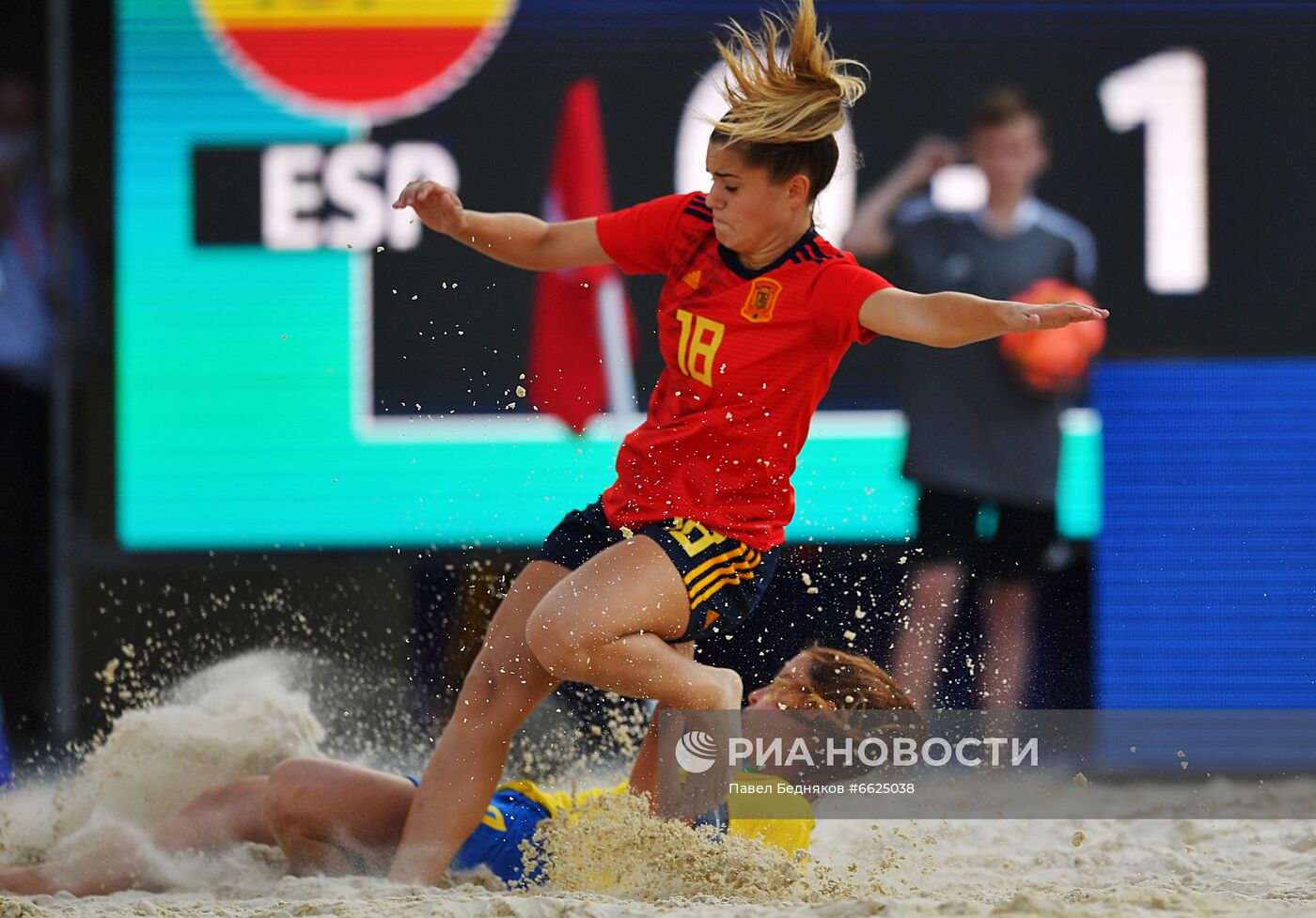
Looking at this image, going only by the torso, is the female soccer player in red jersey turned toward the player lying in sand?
no

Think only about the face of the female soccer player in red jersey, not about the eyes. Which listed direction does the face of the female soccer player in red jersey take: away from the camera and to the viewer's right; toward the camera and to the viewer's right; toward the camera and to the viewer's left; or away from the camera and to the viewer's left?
toward the camera and to the viewer's left

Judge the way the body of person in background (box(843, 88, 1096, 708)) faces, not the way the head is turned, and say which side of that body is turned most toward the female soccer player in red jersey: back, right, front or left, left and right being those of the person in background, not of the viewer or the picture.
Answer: front

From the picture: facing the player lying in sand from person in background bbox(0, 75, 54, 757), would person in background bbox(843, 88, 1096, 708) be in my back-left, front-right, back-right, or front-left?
front-left

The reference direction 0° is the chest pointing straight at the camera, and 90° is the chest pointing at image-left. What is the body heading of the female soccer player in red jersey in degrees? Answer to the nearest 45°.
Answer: approximately 45°

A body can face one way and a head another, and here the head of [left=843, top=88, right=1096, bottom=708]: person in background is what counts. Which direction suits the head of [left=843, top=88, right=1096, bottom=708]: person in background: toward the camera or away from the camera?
toward the camera

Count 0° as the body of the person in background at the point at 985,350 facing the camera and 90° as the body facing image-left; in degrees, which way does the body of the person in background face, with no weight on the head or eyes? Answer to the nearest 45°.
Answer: approximately 0°

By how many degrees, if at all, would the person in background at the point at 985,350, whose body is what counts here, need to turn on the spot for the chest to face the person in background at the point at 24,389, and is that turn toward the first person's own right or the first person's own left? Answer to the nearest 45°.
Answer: approximately 90° to the first person's own right

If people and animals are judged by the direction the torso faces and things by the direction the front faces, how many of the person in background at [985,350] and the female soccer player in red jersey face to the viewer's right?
0

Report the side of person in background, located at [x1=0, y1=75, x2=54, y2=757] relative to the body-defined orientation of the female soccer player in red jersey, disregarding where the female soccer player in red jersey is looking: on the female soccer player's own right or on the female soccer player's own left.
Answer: on the female soccer player's own right
